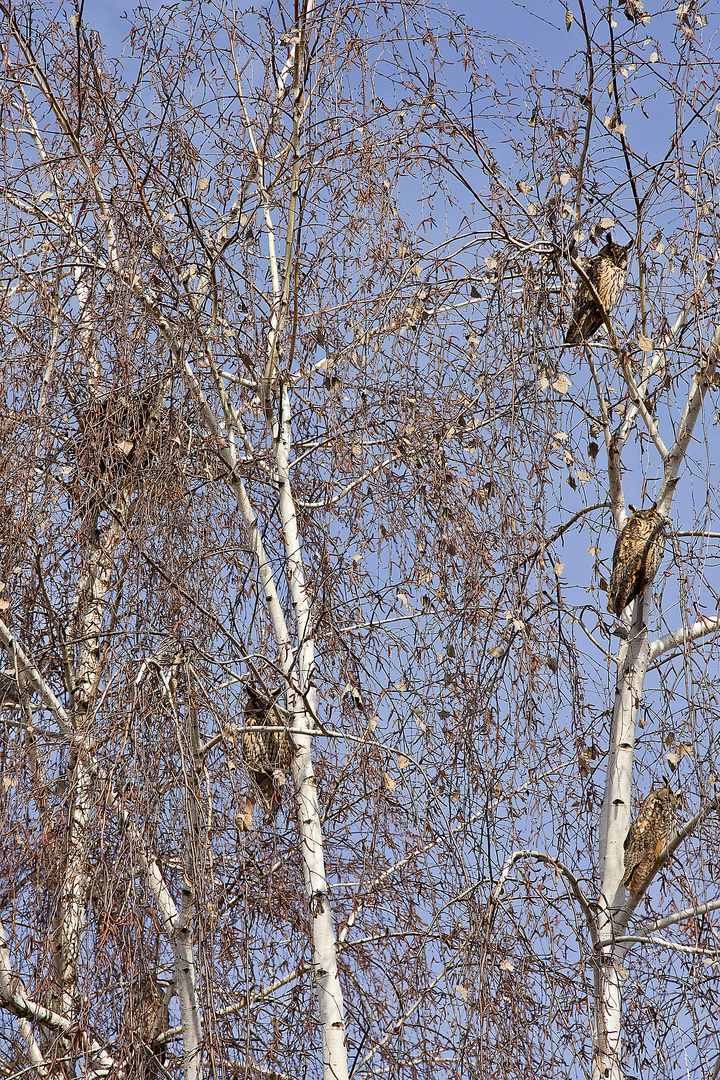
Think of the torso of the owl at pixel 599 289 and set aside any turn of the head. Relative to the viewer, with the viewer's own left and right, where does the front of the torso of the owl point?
facing the viewer and to the right of the viewer
